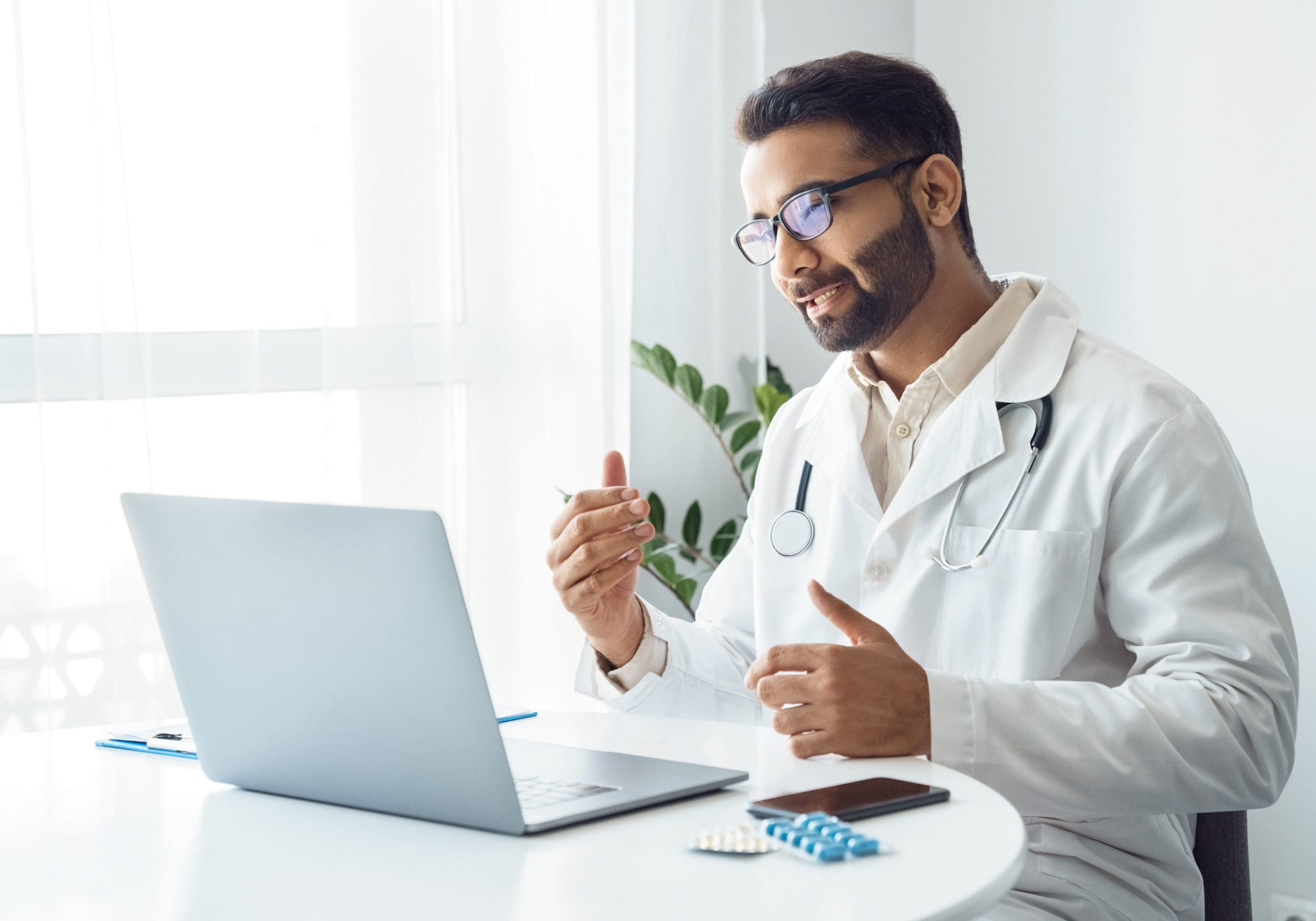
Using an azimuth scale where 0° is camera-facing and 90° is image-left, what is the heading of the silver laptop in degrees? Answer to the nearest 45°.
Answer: approximately 225°

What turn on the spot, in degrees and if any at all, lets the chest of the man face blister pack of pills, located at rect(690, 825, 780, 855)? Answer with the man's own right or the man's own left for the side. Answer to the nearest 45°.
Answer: approximately 45° to the man's own left

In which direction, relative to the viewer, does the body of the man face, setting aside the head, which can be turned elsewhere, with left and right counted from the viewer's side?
facing the viewer and to the left of the viewer

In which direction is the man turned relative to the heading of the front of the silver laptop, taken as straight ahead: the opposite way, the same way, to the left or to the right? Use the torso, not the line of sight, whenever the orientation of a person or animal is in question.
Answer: the opposite way

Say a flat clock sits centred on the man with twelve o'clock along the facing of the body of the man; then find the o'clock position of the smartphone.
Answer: The smartphone is roughly at 11 o'clock from the man.

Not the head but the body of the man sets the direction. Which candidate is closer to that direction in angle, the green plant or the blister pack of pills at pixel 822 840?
the blister pack of pills

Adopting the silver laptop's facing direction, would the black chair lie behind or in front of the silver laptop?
in front

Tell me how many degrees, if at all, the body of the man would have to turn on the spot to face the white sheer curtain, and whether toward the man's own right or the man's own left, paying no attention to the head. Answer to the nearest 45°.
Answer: approximately 90° to the man's own right
